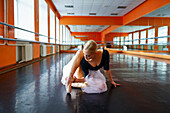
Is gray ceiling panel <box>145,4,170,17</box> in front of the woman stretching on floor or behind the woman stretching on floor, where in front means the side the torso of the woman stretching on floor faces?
behind

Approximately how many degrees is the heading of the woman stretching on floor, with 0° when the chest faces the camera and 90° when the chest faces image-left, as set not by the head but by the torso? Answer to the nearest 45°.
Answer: approximately 0°

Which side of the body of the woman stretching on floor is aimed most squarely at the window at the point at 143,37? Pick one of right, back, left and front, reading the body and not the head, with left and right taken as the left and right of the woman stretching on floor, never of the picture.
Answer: back

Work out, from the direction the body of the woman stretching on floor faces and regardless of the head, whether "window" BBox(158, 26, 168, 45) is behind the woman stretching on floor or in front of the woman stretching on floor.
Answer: behind
